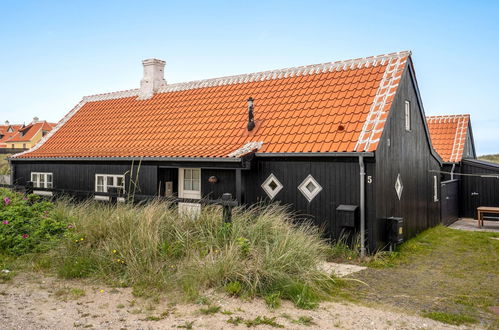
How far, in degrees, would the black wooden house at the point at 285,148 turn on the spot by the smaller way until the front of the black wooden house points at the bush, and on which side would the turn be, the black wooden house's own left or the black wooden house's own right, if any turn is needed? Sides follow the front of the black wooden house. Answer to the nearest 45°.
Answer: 0° — it already faces it

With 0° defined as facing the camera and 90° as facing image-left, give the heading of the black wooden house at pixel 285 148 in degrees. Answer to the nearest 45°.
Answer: approximately 45°

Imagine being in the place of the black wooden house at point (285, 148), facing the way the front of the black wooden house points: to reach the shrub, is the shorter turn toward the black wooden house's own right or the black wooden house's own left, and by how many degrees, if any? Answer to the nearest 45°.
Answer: approximately 45° to the black wooden house's own left

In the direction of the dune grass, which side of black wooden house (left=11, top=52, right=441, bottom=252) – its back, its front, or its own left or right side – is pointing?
front
